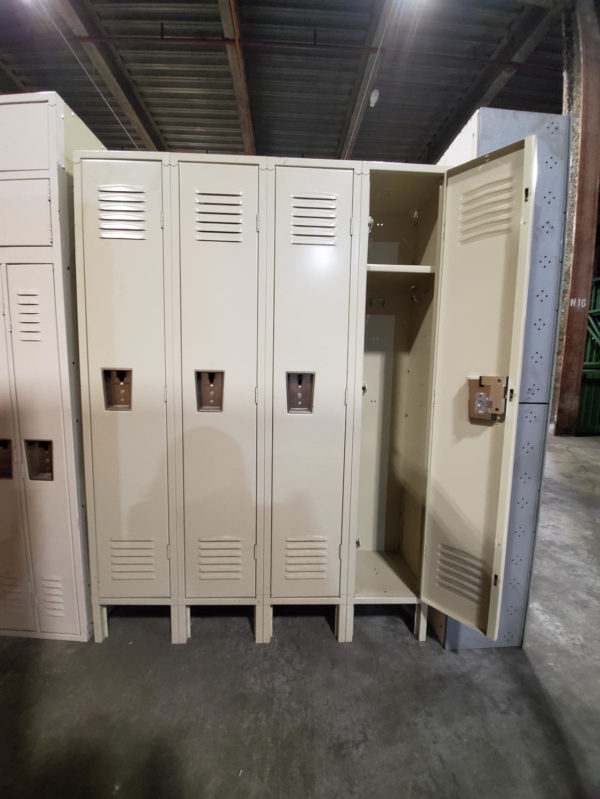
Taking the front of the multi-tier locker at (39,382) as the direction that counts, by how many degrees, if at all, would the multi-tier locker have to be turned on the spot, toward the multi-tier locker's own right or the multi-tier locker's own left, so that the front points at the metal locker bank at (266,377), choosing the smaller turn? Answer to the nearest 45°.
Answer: approximately 45° to the multi-tier locker's own left

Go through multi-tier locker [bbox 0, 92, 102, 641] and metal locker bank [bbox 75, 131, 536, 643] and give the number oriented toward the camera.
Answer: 2

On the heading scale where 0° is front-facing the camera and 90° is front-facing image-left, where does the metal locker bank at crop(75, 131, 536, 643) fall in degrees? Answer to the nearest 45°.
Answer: approximately 0°

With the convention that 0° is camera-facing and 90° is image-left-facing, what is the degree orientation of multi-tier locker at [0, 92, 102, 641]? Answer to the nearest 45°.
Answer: approximately 0°

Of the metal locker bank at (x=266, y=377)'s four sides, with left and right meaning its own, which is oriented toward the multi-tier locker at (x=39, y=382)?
right
